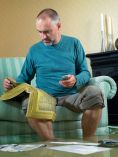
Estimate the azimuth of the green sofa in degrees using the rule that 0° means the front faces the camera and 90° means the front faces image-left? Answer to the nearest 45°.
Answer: approximately 0°

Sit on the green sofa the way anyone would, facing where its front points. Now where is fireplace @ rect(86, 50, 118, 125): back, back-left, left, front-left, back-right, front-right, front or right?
back-left

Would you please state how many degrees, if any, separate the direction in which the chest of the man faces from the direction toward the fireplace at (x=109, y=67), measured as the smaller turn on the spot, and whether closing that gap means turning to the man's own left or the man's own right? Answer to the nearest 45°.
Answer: approximately 135° to the man's own left

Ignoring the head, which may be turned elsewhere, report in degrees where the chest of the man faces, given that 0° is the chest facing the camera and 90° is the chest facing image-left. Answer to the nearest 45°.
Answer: approximately 0°
